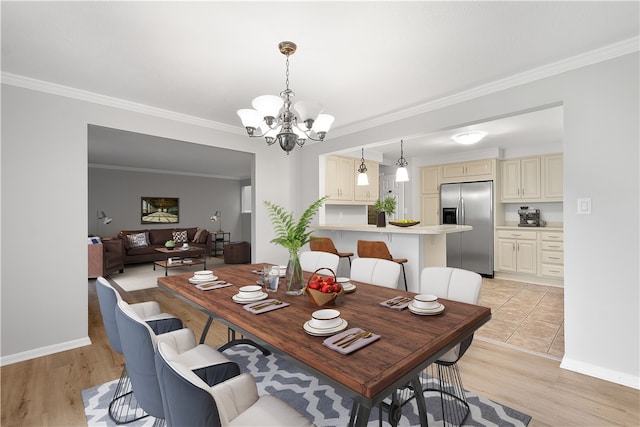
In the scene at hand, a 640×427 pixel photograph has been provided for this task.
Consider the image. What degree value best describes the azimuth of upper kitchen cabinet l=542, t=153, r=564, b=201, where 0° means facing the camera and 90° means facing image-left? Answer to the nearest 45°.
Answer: approximately 0°

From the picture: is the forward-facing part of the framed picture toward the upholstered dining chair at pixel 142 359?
yes

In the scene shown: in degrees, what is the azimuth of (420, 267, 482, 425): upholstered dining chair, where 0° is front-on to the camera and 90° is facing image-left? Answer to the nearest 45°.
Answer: approximately 45°

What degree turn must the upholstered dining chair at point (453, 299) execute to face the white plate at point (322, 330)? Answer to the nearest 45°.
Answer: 0° — it already faces it

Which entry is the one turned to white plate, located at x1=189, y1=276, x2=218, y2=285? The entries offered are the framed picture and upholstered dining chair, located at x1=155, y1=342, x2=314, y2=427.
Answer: the framed picture

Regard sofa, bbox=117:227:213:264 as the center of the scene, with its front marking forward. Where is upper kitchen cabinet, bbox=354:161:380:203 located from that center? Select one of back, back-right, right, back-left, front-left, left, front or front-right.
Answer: front-left

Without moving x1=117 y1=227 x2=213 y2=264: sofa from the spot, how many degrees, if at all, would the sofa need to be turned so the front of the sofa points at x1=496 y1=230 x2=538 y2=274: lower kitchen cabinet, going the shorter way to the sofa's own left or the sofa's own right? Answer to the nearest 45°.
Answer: approximately 45° to the sofa's own left

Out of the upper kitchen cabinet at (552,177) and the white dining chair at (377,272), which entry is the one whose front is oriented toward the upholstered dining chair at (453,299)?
the upper kitchen cabinet

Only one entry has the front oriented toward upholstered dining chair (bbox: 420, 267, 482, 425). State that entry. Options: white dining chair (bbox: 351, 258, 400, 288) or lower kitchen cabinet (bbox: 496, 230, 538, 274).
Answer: the lower kitchen cabinet

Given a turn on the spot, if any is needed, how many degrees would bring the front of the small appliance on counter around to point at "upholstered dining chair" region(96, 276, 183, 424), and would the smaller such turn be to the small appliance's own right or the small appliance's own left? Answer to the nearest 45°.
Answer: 0° — it already faces it

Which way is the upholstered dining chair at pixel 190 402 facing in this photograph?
to the viewer's right
